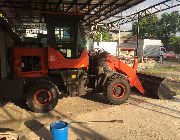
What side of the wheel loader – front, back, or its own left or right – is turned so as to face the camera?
right
